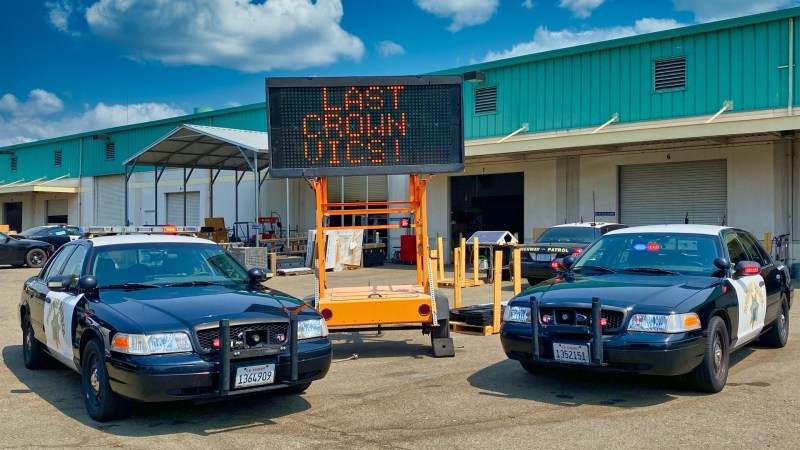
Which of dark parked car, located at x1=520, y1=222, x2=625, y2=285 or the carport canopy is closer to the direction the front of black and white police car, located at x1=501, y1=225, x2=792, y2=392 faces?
the carport canopy

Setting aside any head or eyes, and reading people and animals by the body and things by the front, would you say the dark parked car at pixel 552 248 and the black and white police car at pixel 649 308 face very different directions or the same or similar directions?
very different directions

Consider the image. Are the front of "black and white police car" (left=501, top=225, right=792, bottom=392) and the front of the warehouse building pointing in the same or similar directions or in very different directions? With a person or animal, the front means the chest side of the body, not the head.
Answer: same or similar directions

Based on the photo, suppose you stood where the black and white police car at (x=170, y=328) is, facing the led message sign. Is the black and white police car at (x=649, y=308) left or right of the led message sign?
right

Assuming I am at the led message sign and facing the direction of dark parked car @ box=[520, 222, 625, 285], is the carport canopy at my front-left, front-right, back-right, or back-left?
front-left

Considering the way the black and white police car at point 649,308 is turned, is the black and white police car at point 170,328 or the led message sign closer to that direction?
the black and white police car

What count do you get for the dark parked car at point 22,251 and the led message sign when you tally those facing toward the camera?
1

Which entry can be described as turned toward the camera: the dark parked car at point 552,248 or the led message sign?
the led message sign

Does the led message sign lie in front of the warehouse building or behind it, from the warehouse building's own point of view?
in front

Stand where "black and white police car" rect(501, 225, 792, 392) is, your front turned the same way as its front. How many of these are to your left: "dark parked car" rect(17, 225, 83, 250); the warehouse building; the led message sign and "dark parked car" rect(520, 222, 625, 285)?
0

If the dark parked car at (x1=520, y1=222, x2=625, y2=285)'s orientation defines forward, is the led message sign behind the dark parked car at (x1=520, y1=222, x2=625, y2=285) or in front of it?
behind

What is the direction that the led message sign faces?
toward the camera

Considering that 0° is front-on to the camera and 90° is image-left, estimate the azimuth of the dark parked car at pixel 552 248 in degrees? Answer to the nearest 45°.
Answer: approximately 225°

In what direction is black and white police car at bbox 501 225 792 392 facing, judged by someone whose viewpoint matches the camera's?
facing the viewer and to the left of the viewer
